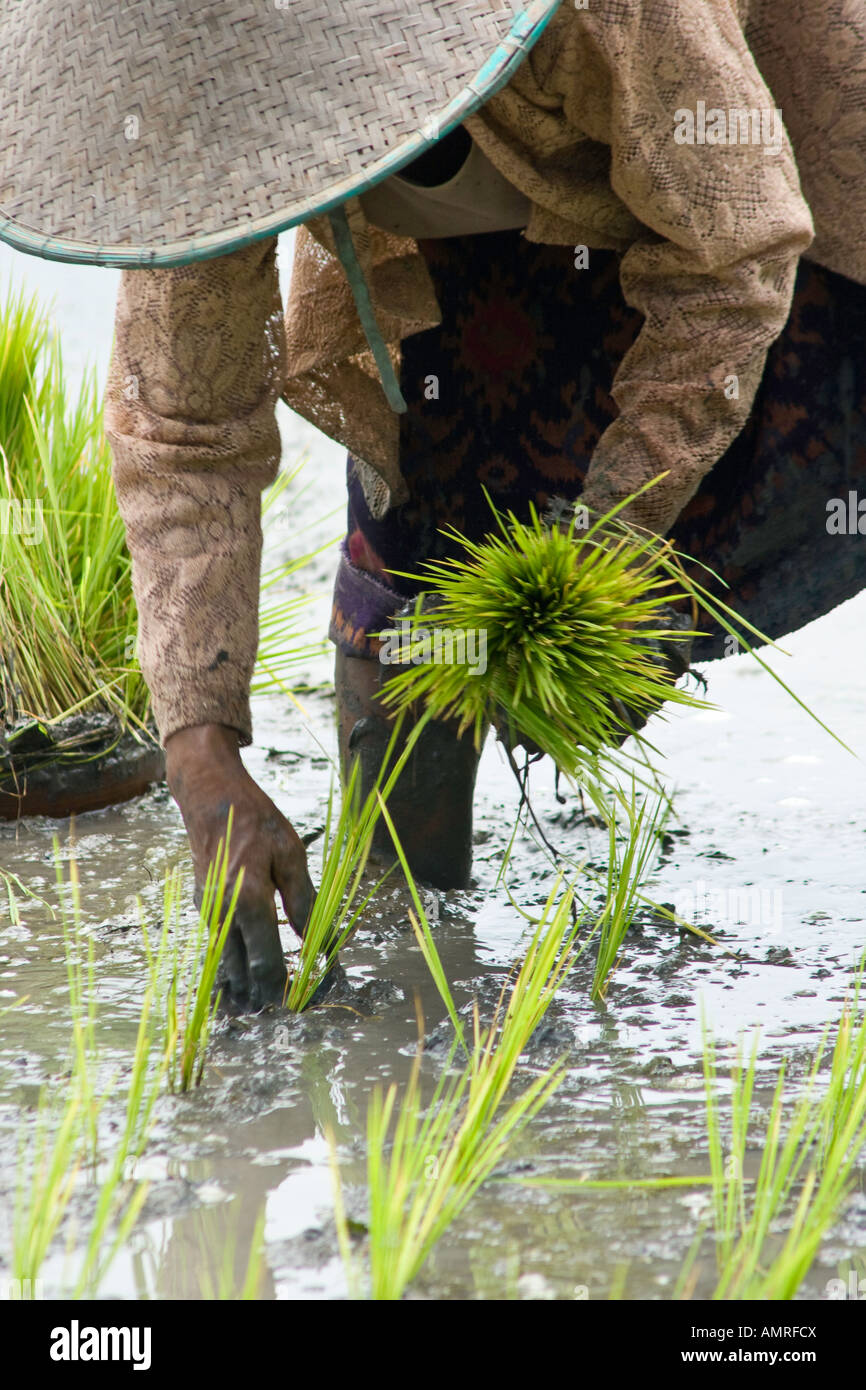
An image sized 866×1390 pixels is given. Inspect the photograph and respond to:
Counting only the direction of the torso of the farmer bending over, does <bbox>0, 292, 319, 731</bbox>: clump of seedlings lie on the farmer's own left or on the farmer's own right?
on the farmer's own right

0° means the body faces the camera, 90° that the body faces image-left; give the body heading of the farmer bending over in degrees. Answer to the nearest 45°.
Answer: approximately 45°
